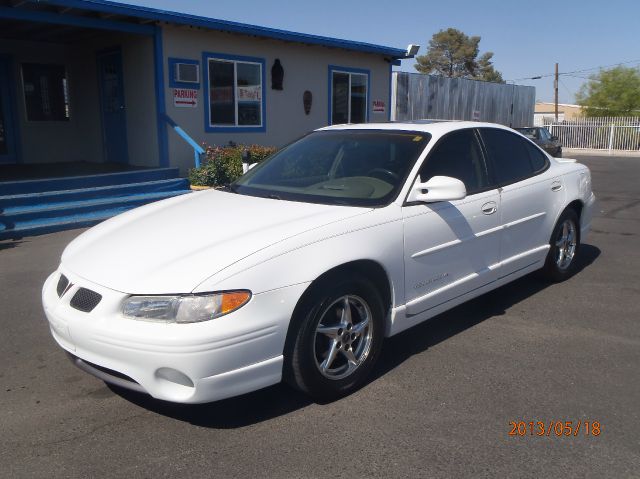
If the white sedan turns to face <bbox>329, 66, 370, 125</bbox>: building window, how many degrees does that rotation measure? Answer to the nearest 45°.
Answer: approximately 135° to its right

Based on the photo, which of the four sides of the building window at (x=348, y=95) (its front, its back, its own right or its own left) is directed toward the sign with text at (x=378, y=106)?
left

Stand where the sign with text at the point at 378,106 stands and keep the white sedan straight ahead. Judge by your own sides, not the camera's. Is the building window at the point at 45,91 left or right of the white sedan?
right

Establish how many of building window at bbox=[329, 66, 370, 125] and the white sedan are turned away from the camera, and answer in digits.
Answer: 0

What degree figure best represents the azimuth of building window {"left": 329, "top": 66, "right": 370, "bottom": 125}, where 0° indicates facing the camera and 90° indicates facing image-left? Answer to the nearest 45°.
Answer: approximately 315°

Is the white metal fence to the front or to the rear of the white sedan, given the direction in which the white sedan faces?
to the rear

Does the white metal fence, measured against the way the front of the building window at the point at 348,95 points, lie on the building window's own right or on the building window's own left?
on the building window's own left

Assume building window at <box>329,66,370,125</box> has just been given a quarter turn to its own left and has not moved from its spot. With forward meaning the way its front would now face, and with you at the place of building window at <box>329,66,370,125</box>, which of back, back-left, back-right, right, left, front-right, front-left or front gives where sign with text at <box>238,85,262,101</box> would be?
back

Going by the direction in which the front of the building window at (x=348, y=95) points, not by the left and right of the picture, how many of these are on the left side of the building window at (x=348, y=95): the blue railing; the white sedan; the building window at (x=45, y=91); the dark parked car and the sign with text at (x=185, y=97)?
1

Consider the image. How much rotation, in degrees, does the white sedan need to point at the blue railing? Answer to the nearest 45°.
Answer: approximately 135° to its right

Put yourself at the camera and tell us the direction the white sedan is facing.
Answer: facing the viewer and to the left of the viewer

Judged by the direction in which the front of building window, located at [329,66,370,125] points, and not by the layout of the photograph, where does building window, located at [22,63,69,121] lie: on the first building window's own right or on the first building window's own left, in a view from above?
on the first building window's own right

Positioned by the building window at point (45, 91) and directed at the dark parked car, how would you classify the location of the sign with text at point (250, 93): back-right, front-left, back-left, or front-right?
front-right

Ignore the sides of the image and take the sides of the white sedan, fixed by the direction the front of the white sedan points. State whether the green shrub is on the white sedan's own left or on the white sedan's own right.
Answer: on the white sedan's own right

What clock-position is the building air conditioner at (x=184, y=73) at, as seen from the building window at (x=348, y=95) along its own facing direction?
the building air conditioner at (x=184, y=73) is roughly at 3 o'clock from the building window at (x=348, y=95).

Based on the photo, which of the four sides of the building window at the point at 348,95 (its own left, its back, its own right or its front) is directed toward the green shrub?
right

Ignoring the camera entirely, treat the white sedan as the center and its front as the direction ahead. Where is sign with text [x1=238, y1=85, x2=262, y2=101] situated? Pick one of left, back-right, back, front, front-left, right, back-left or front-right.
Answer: back-right
